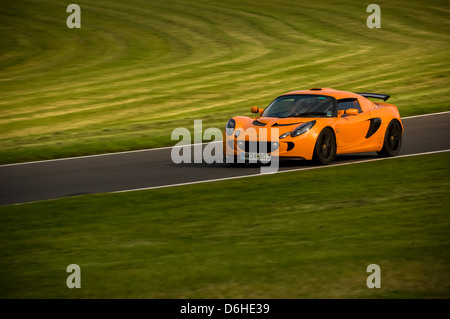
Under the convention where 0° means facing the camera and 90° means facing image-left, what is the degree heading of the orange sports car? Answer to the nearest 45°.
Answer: approximately 45°
